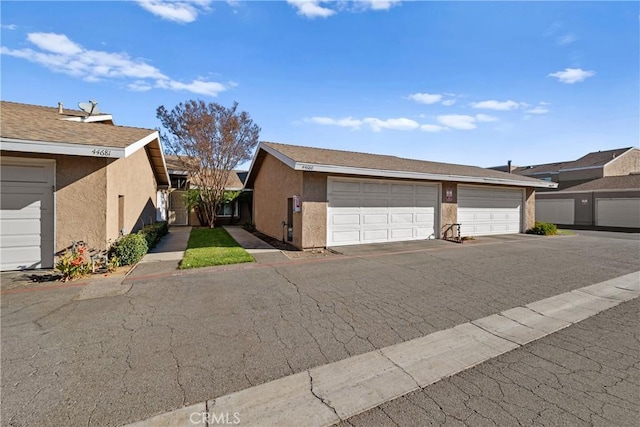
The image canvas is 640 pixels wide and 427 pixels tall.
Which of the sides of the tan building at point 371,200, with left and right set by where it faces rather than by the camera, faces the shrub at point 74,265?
right

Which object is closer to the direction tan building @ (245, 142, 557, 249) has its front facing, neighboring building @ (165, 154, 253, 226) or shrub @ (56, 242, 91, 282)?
the shrub

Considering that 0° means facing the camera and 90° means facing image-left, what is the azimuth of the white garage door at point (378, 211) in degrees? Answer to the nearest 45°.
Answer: approximately 315°

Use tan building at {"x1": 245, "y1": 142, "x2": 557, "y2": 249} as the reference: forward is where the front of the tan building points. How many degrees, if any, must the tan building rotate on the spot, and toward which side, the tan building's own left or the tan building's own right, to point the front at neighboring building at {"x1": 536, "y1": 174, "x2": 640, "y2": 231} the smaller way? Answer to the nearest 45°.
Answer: approximately 90° to the tan building's own left

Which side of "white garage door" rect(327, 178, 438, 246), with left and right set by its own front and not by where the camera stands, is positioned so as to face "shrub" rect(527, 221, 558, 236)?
left

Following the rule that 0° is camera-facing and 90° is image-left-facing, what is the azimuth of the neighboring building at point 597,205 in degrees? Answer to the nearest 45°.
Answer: approximately 45°

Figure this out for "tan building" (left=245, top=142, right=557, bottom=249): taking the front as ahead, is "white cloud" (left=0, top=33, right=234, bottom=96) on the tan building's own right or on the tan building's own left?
on the tan building's own right
